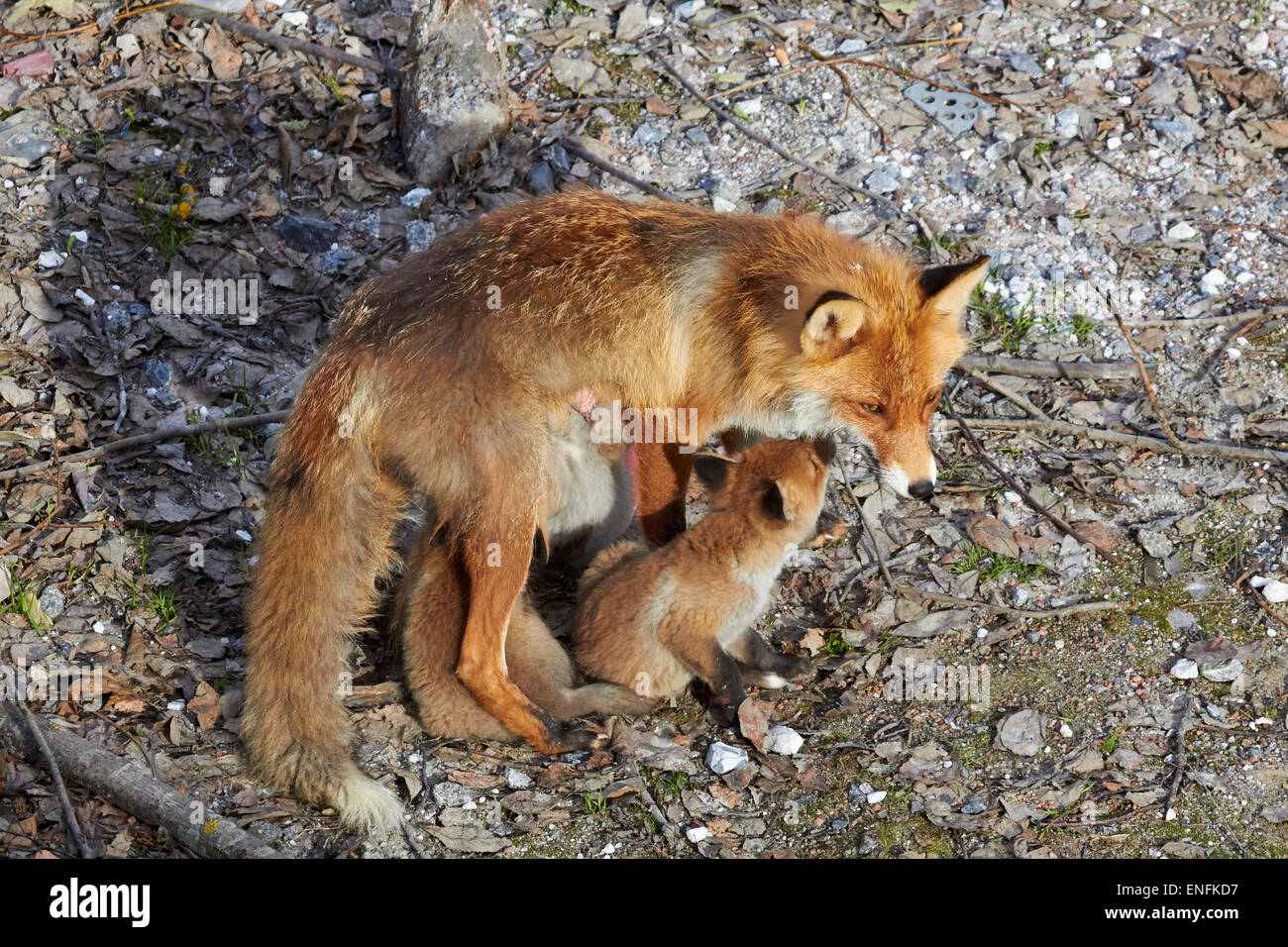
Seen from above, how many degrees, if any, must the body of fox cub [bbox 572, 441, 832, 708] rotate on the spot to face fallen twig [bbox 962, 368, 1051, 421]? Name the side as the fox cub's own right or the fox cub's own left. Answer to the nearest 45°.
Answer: approximately 45° to the fox cub's own left

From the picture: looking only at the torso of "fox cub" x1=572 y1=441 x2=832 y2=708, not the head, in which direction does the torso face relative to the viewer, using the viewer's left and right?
facing to the right of the viewer

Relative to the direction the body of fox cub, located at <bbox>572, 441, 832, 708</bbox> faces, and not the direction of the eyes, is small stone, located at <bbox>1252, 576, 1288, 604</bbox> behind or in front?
in front

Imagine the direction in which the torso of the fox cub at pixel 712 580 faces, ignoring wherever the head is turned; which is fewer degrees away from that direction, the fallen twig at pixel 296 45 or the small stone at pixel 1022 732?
the small stone

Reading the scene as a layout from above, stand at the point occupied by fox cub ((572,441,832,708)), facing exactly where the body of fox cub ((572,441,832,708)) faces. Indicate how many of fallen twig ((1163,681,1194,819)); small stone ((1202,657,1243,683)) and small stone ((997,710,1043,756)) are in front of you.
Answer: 3

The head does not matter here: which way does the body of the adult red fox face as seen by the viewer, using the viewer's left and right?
facing to the right of the viewer
